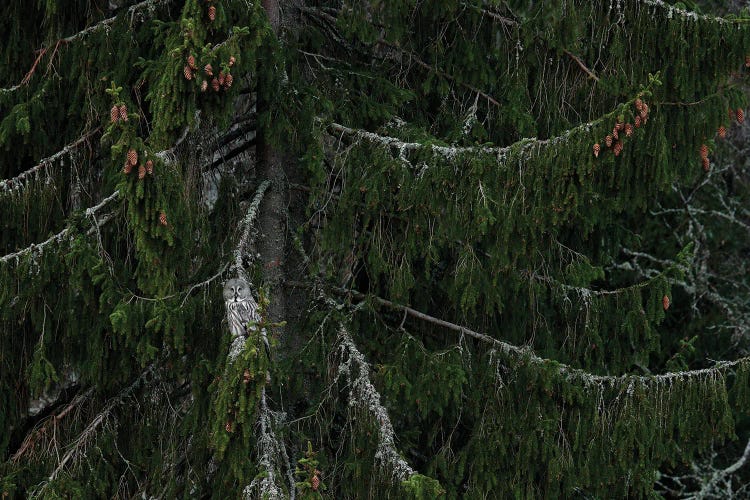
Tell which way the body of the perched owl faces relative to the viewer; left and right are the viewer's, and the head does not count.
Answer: facing the viewer and to the left of the viewer
